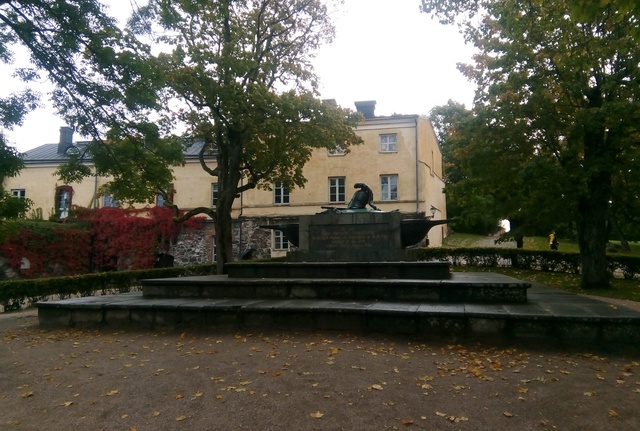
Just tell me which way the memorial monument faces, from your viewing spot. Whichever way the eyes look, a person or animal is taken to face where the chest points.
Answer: facing the viewer

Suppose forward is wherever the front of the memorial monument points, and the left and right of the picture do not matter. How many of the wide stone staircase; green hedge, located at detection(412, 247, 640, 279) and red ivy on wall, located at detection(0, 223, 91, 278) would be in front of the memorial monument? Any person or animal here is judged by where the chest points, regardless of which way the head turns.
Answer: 1

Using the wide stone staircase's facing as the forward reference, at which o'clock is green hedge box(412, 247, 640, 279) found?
The green hedge is roughly at 7 o'clock from the wide stone staircase.

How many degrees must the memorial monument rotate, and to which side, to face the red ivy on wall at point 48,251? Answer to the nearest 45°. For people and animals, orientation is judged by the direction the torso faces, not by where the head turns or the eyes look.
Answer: approximately 135° to its right

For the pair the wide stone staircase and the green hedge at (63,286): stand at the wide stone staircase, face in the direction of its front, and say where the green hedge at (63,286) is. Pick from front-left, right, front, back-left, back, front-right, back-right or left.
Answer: back-right

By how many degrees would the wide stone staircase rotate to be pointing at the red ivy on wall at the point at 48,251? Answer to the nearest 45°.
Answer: approximately 135° to its right

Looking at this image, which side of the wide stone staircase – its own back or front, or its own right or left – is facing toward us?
front

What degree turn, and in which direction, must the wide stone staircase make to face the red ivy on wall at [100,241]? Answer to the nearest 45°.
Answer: approximately 135° to its right

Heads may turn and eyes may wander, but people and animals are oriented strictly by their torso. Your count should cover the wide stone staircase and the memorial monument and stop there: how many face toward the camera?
2

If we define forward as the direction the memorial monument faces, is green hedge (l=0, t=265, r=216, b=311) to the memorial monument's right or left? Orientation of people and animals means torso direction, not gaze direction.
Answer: on its right
